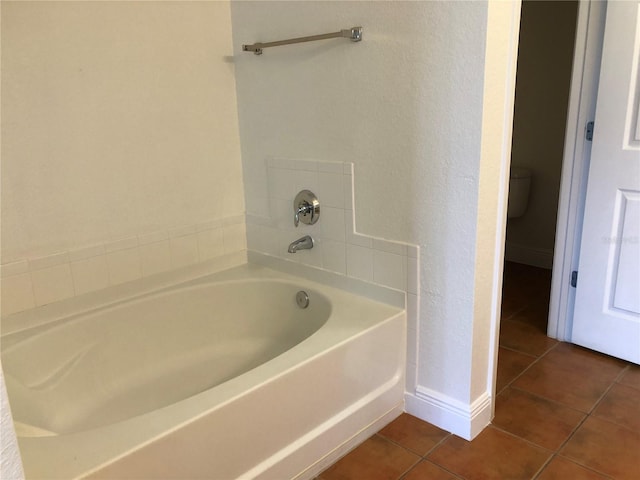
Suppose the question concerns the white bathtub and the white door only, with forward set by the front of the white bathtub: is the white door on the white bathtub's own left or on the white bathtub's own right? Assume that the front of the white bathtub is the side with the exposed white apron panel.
on the white bathtub's own left

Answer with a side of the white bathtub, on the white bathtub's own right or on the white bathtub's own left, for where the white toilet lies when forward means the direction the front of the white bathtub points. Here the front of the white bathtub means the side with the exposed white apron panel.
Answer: on the white bathtub's own left

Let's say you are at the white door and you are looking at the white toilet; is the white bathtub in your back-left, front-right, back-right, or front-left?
back-left

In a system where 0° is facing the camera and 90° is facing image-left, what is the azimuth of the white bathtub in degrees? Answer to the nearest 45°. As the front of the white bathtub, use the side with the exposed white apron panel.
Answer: approximately 315°
